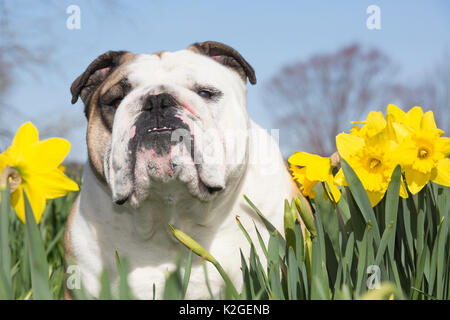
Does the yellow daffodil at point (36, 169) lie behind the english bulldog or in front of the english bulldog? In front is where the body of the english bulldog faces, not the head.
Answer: in front

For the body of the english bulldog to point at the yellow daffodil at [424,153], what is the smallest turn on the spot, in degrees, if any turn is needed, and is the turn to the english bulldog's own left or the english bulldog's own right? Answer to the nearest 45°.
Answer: approximately 45° to the english bulldog's own left

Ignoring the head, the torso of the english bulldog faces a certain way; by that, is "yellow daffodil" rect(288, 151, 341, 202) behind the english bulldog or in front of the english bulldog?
in front

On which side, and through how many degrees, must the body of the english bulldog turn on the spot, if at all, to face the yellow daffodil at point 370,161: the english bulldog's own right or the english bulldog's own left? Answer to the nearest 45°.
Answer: approximately 45° to the english bulldog's own left

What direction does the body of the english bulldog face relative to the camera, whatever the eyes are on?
toward the camera
